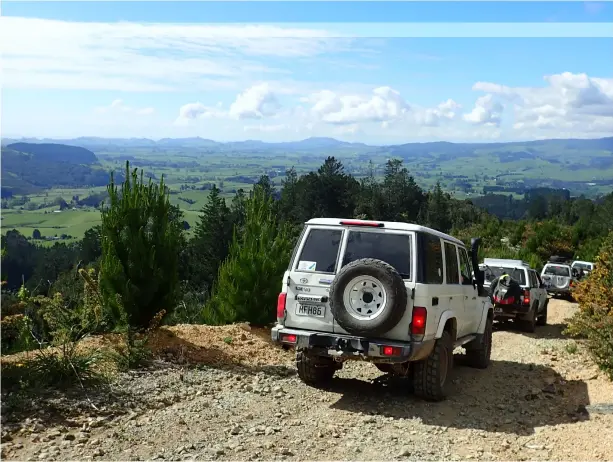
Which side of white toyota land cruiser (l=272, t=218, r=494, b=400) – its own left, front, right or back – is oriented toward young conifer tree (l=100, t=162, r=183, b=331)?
left

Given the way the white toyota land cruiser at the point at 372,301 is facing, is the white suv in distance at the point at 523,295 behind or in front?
in front

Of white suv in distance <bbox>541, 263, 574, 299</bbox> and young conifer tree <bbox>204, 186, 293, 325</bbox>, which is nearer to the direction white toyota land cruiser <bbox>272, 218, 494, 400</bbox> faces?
the white suv in distance

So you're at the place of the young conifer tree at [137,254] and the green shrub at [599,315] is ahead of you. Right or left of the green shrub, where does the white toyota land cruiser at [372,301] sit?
right

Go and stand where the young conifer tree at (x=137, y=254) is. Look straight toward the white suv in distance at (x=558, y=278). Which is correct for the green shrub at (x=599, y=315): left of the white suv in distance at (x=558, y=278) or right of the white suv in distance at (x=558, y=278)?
right

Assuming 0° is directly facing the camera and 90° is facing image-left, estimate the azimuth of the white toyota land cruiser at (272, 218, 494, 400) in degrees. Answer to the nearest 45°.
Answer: approximately 225°

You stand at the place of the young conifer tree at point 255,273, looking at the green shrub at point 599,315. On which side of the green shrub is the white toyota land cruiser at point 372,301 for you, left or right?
right

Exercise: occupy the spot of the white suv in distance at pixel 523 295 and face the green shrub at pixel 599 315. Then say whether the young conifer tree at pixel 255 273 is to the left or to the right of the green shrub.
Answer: right

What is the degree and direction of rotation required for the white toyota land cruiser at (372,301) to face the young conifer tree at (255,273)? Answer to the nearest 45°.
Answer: approximately 90° to its left
